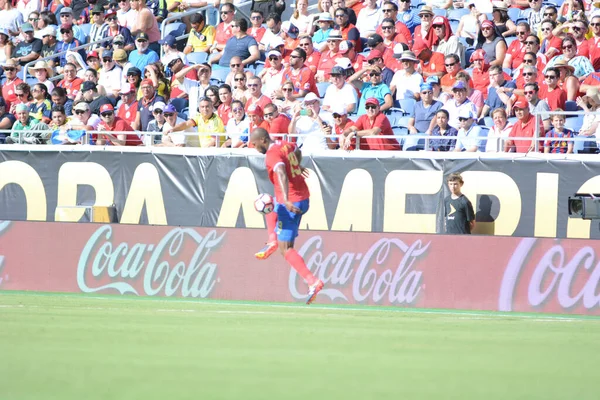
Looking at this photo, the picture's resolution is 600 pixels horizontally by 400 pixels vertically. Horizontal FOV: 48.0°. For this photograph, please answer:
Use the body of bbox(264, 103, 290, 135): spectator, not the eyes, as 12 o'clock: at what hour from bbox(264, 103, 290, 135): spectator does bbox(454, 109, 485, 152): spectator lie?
bbox(454, 109, 485, 152): spectator is roughly at 8 o'clock from bbox(264, 103, 290, 135): spectator.

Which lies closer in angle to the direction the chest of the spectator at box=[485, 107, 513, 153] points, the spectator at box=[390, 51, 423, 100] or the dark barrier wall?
the dark barrier wall

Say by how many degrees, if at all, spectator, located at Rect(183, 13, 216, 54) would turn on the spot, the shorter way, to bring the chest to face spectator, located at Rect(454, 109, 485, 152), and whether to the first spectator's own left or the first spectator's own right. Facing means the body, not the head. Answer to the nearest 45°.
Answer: approximately 90° to the first spectator's own left

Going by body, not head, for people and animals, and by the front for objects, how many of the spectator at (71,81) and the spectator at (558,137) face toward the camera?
2

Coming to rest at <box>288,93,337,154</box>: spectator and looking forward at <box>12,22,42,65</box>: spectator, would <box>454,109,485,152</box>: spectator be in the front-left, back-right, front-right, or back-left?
back-right

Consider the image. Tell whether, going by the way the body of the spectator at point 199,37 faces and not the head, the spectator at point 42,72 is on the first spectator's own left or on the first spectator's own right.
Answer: on the first spectator's own right

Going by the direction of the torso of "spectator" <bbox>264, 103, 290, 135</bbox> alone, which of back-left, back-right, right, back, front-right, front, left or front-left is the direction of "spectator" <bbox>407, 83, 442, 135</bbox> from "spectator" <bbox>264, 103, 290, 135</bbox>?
back-left
